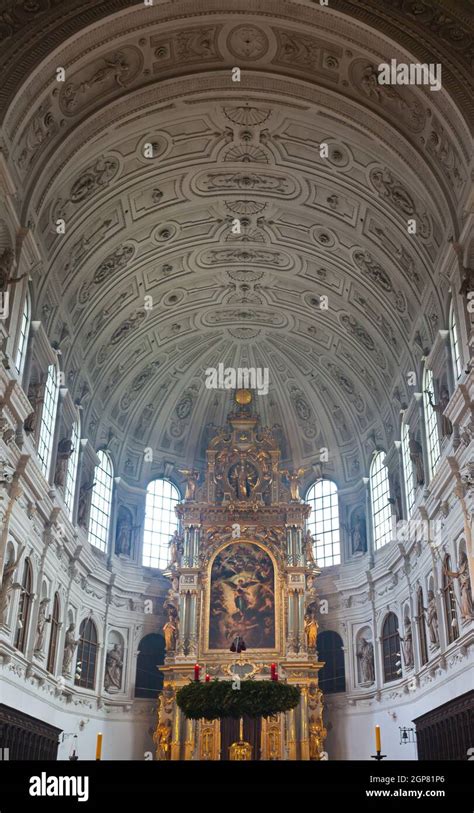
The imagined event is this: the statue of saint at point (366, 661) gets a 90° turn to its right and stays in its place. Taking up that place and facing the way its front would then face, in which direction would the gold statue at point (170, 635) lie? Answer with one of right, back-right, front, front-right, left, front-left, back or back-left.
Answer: front-left

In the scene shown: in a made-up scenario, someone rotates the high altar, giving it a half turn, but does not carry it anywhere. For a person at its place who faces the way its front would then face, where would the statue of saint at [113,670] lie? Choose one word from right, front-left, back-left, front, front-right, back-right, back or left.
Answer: left

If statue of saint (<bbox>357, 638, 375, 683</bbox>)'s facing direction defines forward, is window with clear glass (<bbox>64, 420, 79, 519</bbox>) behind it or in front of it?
in front

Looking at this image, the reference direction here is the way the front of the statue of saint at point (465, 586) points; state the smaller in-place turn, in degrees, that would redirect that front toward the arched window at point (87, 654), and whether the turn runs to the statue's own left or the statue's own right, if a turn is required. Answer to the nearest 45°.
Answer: approximately 45° to the statue's own right

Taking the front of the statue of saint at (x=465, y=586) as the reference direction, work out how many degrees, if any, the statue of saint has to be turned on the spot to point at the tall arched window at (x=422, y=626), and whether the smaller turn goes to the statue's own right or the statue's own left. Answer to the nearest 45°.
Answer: approximately 90° to the statue's own right

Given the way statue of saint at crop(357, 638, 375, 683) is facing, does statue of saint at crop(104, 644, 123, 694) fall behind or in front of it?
in front

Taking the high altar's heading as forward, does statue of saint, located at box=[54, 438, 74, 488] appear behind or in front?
in front

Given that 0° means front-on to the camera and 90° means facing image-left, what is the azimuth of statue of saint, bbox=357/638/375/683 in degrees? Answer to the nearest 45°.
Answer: approximately 45°

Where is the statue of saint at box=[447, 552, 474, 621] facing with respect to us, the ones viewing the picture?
facing to the left of the viewer

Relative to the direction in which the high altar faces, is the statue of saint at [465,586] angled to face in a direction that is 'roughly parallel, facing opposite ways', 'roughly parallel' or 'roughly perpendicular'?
roughly perpendicular

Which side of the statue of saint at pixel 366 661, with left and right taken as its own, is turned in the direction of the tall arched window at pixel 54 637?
front

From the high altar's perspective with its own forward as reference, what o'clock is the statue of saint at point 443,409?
The statue of saint is roughly at 11 o'clock from the high altar.

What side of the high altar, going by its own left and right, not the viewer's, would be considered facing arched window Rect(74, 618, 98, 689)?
right

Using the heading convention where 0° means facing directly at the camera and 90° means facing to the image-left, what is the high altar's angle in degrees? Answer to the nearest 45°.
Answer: approximately 0°

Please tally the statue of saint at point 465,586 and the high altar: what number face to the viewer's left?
1
